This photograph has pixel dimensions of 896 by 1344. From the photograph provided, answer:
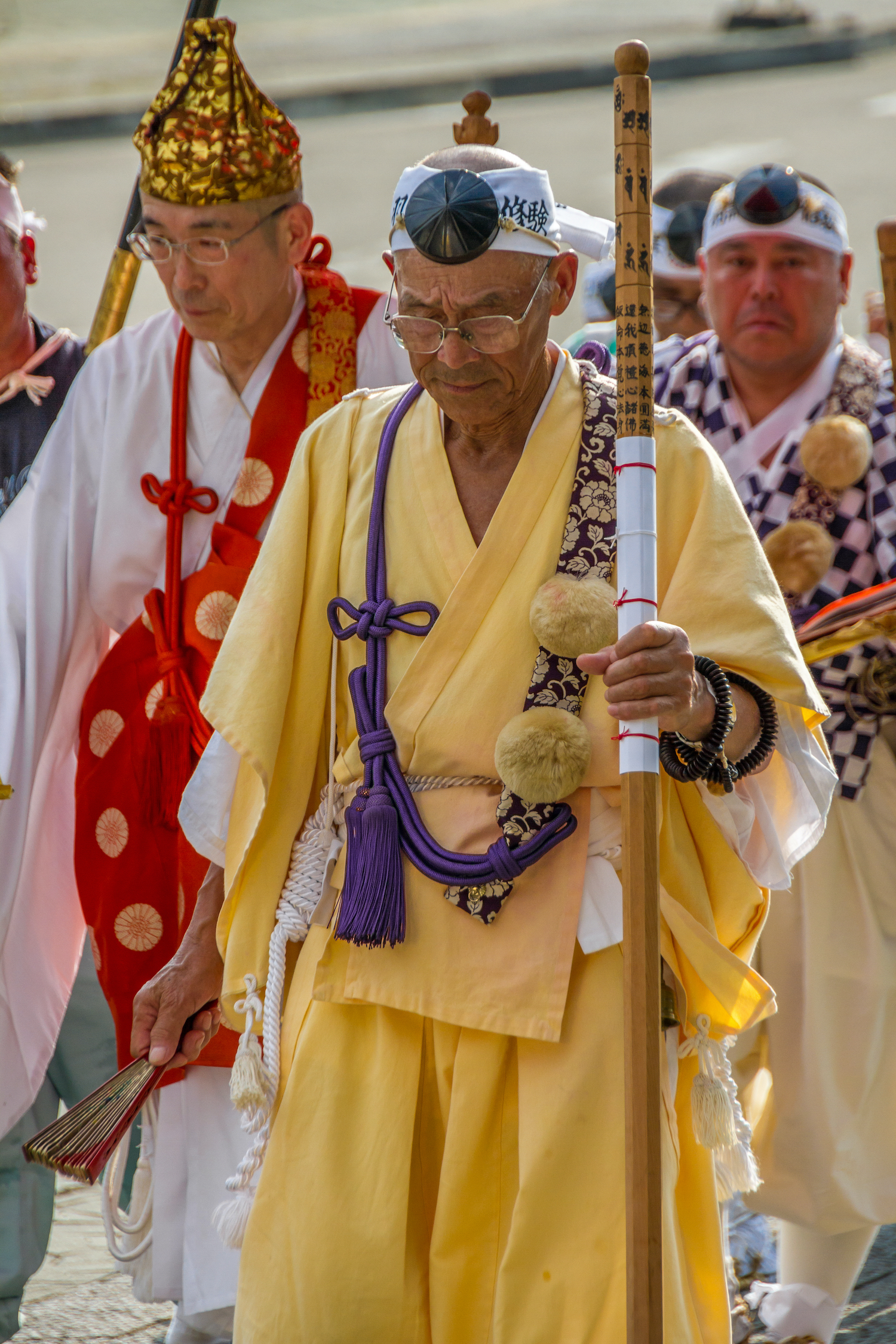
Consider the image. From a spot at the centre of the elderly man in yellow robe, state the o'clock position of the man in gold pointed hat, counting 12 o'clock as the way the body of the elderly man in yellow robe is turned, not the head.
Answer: The man in gold pointed hat is roughly at 5 o'clock from the elderly man in yellow robe.

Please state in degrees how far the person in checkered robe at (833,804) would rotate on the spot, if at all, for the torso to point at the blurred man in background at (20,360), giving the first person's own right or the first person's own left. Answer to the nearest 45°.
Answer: approximately 90° to the first person's own right

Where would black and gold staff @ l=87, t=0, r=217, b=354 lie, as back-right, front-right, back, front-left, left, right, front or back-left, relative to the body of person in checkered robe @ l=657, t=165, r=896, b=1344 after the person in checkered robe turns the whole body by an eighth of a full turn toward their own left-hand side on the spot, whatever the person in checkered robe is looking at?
back-right

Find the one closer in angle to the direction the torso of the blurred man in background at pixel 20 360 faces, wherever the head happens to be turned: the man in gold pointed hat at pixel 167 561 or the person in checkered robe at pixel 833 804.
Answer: the man in gold pointed hat

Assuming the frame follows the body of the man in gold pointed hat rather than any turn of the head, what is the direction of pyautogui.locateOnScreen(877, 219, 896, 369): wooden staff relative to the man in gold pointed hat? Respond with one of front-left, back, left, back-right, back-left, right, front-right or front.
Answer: left

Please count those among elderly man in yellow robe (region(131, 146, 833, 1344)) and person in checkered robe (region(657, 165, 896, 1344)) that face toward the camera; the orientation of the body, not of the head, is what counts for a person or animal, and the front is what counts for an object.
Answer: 2

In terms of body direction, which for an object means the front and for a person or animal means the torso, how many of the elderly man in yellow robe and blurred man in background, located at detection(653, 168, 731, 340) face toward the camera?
2

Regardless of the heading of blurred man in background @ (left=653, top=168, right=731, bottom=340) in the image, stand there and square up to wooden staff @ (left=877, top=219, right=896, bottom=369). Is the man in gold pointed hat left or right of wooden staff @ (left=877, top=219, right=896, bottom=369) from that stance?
right

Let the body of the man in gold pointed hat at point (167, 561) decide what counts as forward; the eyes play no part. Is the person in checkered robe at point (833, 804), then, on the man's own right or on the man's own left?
on the man's own left

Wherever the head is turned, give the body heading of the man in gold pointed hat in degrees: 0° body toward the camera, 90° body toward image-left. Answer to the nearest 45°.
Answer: approximately 45°

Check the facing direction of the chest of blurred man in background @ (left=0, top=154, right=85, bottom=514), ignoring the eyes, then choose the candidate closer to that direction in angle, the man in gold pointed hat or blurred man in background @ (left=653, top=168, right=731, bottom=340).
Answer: the man in gold pointed hat
